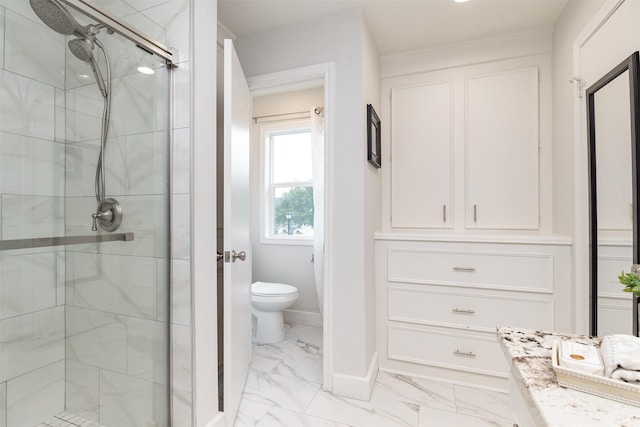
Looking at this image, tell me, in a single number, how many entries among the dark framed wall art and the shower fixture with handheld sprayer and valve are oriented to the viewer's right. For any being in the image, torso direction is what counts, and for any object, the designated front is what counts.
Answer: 1

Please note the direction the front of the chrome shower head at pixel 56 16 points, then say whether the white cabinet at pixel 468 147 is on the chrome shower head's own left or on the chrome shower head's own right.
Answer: on the chrome shower head's own left

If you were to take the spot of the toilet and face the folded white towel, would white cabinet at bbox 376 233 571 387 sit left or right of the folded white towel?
left

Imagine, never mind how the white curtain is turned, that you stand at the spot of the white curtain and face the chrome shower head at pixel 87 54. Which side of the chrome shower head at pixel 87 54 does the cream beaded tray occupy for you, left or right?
left

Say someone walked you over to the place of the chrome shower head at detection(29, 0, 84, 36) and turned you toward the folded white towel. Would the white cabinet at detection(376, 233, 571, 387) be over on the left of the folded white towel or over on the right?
left
